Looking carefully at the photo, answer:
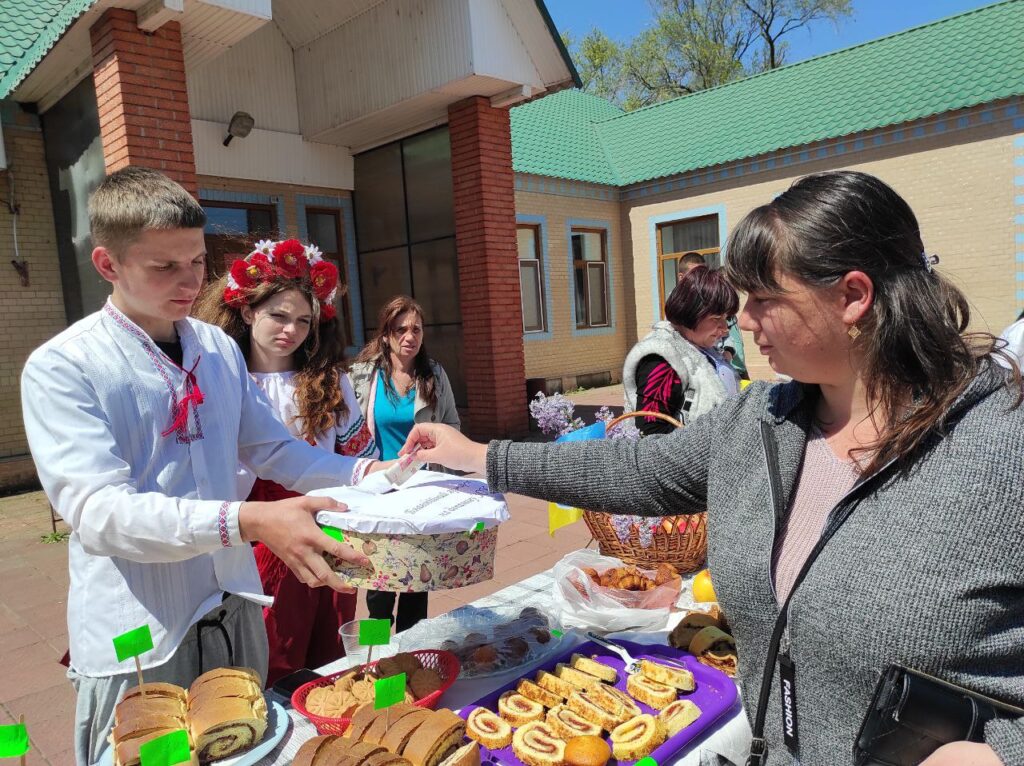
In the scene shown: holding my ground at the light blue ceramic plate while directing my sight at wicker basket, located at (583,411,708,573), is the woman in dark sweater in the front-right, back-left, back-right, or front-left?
front-right

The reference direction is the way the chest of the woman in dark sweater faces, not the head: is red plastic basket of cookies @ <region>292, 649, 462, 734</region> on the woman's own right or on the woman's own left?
on the woman's own right

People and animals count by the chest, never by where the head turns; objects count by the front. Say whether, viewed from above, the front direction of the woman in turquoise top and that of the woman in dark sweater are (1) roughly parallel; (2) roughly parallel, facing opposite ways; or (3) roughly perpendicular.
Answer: roughly perpendicular

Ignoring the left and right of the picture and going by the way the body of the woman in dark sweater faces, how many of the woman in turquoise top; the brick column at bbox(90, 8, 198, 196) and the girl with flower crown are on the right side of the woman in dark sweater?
3

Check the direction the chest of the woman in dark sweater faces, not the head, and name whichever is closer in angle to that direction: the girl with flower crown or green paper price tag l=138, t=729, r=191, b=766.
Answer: the green paper price tag

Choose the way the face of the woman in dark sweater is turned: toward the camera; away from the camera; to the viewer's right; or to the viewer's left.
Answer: to the viewer's left

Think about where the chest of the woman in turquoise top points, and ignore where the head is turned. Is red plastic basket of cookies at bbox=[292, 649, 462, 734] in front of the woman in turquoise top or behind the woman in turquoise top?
in front

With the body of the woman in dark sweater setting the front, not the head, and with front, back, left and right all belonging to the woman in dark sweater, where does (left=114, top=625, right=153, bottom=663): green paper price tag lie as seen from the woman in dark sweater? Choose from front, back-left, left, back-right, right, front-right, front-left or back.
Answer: front-right

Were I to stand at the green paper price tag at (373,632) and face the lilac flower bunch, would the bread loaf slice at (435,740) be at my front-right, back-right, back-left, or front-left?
back-right

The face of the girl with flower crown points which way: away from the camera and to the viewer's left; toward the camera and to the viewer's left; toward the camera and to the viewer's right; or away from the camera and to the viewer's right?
toward the camera and to the viewer's right

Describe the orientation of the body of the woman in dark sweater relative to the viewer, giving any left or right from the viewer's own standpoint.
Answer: facing the viewer and to the left of the viewer

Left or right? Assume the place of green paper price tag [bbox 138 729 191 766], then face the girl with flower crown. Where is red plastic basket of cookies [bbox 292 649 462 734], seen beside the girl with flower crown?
right

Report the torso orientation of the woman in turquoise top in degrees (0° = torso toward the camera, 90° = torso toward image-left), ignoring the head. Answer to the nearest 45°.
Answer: approximately 0°

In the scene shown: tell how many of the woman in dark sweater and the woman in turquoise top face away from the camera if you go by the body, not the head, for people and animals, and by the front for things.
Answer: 0

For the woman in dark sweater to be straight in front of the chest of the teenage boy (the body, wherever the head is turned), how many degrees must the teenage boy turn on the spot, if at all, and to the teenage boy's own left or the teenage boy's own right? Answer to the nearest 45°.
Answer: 0° — they already face them
